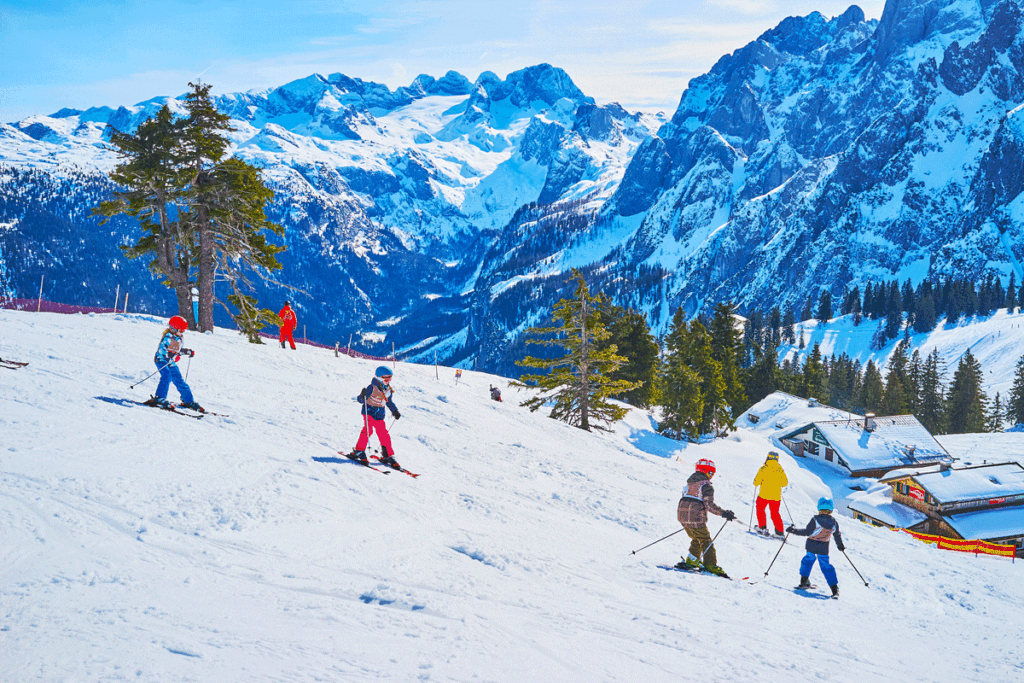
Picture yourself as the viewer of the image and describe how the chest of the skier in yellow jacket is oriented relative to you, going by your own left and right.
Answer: facing away from the viewer

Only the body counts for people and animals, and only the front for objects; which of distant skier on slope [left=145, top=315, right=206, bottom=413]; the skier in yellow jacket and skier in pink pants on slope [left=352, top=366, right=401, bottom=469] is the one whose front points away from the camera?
the skier in yellow jacket

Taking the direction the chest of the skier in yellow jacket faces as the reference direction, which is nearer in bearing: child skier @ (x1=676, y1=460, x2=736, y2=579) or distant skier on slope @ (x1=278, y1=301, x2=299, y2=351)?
the distant skier on slope

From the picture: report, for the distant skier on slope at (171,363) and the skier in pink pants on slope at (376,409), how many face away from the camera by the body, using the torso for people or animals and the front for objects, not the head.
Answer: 0

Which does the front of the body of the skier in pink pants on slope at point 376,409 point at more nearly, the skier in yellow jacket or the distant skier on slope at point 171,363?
the skier in yellow jacket

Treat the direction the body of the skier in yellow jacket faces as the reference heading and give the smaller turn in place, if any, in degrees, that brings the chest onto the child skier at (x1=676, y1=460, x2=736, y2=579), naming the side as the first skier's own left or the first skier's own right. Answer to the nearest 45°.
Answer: approximately 180°

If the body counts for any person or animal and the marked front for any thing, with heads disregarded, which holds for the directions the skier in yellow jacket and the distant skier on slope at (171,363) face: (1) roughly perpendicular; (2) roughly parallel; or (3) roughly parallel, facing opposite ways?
roughly perpendicular
